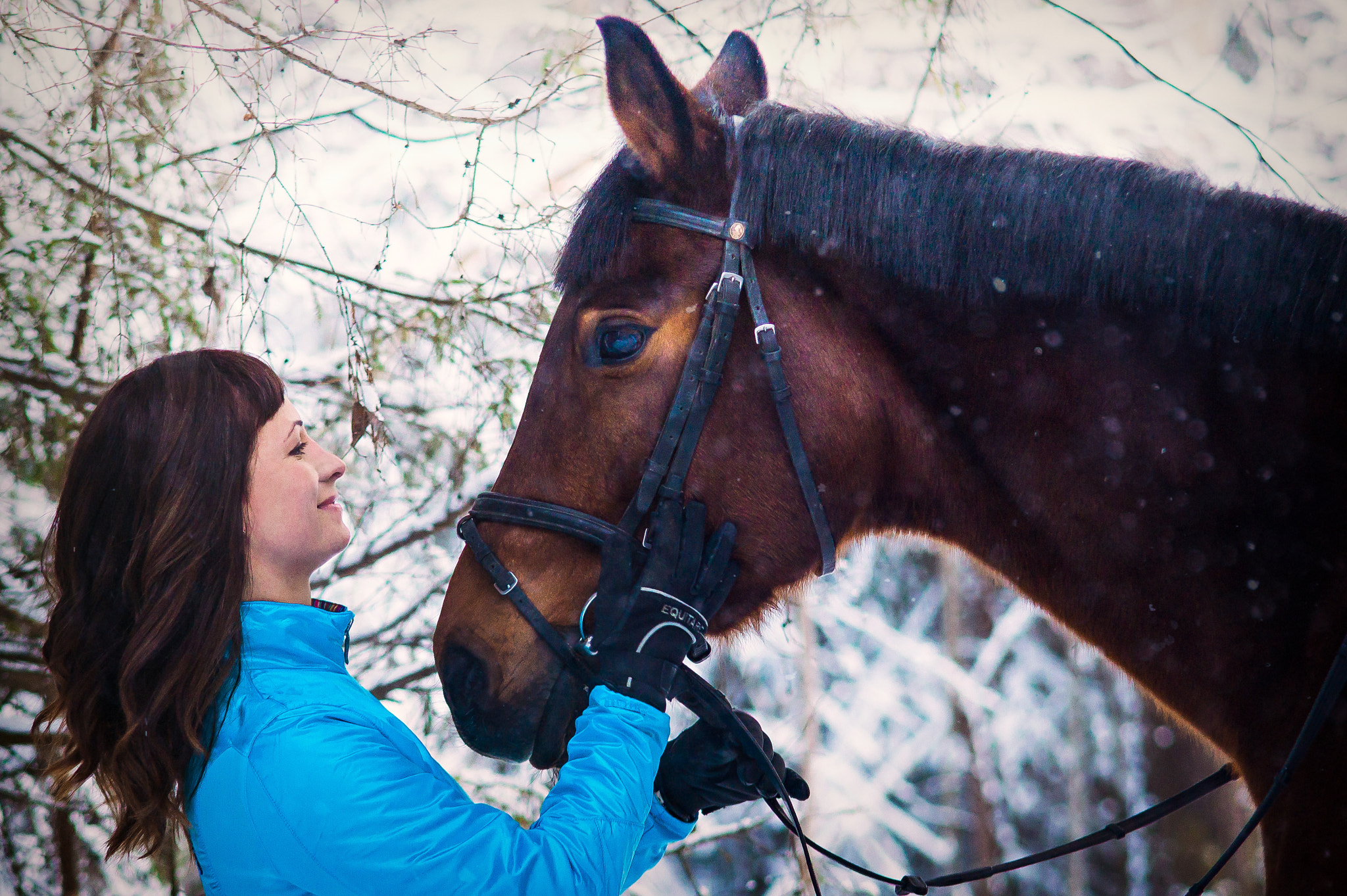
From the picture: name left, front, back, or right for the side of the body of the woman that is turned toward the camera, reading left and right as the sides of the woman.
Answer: right

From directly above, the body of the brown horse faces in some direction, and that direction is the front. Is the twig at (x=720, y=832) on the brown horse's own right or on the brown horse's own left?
on the brown horse's own right

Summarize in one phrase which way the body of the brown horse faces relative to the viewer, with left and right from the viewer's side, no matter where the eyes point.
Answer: facing to the left of the viewer

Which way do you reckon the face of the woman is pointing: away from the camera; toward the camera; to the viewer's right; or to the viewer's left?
to the viewer's right

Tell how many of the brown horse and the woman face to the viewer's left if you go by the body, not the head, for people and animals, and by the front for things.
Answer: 1

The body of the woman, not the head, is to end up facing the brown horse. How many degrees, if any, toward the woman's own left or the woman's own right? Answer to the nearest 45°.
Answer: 0° — they already face it
